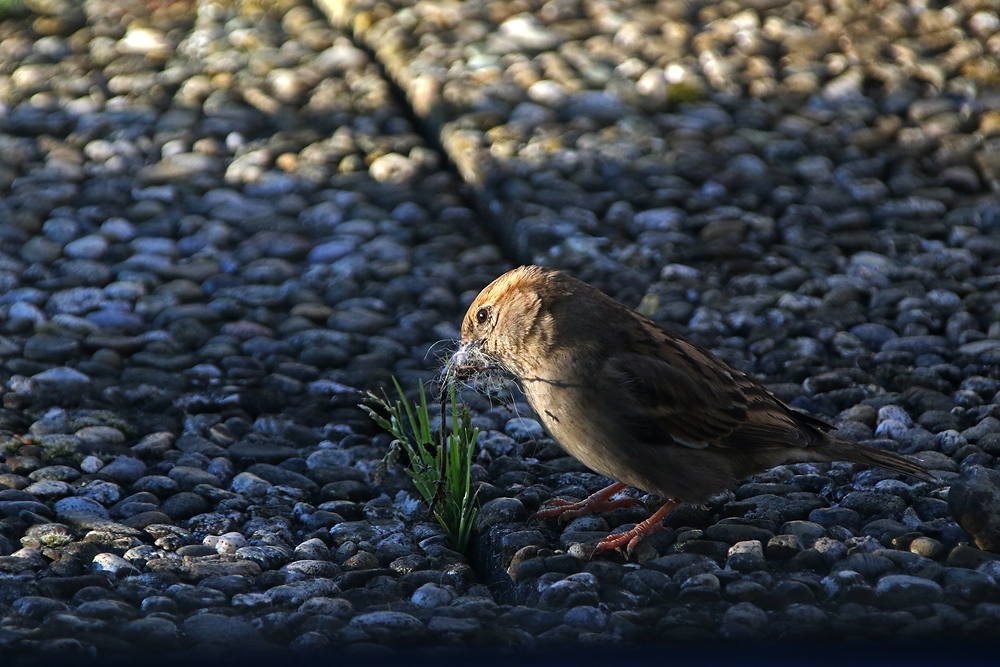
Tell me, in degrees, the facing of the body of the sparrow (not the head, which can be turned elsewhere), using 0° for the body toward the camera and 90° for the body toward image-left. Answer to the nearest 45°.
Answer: approximately 90°
